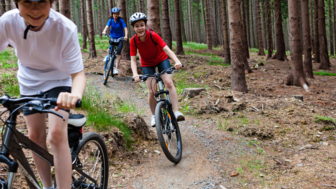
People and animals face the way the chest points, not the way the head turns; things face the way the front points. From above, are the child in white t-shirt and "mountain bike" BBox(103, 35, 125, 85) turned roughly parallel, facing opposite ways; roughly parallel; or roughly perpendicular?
roughly parallel

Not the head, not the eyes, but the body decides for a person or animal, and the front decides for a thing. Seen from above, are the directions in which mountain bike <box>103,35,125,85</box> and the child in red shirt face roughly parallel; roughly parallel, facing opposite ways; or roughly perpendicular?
roughly parallel

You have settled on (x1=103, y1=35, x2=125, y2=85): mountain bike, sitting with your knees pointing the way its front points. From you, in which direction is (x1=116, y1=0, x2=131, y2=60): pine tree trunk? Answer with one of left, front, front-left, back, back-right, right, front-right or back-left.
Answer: back

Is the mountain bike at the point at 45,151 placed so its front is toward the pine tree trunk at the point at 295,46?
no

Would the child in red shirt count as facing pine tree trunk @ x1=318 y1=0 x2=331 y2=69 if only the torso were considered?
no

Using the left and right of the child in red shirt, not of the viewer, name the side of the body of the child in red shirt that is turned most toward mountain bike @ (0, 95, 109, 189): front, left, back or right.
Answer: front

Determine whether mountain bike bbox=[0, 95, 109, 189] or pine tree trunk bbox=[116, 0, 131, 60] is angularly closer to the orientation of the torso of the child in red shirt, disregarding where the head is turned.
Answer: the mountain bike

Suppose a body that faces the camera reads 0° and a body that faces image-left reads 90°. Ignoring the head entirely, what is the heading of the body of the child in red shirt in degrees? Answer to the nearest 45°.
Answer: approximately 0°

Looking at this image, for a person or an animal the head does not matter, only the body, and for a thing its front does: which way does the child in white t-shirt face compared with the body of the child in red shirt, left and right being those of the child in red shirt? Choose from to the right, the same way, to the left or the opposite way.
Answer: the same way

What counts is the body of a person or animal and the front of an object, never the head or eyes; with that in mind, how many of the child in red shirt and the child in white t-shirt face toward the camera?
2

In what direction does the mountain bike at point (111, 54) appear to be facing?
toward the camera

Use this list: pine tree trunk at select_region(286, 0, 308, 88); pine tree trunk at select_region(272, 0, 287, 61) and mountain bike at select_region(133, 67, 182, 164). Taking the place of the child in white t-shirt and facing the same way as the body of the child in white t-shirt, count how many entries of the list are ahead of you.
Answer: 0

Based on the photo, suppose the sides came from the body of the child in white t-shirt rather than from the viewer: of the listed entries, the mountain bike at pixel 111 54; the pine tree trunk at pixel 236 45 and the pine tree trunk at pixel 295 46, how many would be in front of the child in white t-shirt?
0

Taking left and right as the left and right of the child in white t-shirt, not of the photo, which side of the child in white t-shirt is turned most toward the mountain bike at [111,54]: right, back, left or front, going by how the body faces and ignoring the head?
back

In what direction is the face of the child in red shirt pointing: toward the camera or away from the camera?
toward the camera

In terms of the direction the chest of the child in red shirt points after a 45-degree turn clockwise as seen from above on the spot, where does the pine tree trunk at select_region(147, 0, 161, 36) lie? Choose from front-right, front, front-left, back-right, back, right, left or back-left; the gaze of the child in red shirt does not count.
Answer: back-right

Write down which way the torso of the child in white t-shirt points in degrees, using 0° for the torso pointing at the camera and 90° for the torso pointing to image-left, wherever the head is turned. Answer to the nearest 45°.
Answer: approximately 0°

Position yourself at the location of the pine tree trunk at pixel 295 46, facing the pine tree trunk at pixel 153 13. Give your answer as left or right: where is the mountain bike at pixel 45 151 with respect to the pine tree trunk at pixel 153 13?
left

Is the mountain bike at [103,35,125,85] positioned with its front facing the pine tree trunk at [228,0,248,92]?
no
